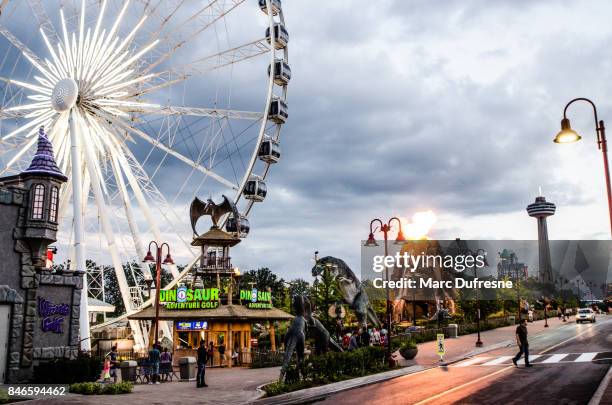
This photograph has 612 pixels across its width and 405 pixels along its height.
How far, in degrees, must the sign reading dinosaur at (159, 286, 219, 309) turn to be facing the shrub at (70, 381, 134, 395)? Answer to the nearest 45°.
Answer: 0° — it already faces it

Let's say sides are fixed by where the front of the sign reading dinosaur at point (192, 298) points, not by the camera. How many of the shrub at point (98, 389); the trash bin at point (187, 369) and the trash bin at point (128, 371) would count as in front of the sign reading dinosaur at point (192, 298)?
3

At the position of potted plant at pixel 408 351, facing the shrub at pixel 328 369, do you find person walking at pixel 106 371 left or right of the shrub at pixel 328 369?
right

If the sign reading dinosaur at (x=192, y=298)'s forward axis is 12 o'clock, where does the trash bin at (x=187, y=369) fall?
The trash bin is roughly at 12 o'clock from the sign reading dinosaur.

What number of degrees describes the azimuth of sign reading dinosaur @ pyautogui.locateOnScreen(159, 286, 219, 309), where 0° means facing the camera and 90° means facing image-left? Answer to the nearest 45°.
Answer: approximately 0°
